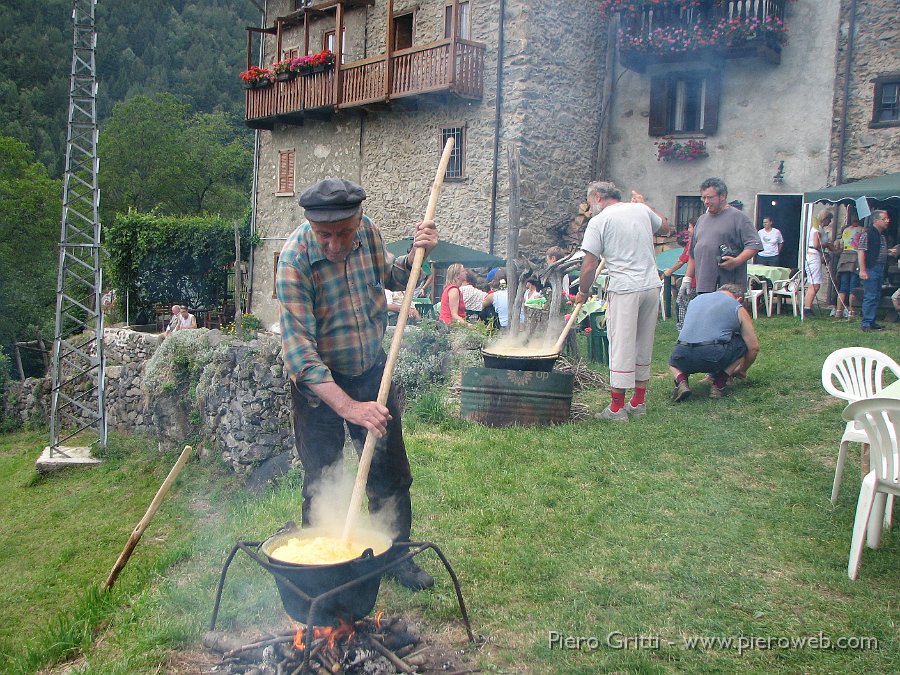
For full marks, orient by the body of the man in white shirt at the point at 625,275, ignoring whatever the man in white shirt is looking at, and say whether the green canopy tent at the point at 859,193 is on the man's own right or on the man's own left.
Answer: on the man's own right

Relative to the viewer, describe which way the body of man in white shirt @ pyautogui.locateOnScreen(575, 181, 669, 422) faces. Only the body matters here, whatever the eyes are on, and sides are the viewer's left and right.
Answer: facing away from the viewer and to the left of the viewer

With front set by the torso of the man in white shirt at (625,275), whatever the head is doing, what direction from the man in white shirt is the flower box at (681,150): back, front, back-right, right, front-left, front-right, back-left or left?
front-right

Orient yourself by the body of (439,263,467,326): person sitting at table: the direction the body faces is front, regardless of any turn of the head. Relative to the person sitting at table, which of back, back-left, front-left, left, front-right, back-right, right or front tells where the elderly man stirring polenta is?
right

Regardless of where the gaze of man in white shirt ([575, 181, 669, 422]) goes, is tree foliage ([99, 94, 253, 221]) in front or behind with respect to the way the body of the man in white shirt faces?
in front

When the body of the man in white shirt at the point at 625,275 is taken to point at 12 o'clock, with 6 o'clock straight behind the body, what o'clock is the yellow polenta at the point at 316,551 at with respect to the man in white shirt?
The yellow polenta is roughly at 8 o'clock from the man in white shirt.

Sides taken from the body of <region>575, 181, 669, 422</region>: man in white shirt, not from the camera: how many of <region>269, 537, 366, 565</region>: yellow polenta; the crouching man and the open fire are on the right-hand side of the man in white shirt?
1

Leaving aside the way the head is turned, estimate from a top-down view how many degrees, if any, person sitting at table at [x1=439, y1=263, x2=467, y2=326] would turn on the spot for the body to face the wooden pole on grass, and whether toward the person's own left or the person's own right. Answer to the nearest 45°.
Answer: approximately 90° to the person's own right

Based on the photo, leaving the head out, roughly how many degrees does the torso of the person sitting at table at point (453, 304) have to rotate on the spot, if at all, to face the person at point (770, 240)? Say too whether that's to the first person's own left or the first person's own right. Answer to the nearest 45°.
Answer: approximately 45° to the first person's own left

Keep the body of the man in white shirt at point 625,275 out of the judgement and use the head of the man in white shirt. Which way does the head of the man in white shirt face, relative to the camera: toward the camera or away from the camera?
away from the camera
